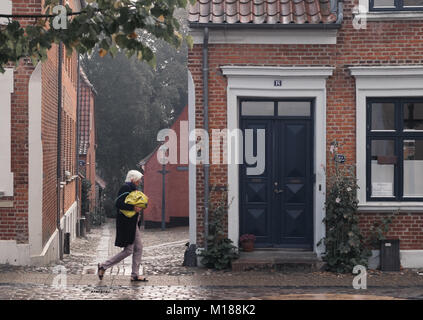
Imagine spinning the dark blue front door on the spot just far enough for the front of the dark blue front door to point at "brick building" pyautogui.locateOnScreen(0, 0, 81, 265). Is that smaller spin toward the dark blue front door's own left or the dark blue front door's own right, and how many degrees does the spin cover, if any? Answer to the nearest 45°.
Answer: approximately 90° to the dark blue front door's own right

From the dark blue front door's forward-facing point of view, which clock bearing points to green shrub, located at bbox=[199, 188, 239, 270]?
The green shrub is roughly at 2 o'clock from the dark blue front door.

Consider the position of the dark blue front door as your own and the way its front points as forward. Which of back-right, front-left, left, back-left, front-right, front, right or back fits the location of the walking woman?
front-right

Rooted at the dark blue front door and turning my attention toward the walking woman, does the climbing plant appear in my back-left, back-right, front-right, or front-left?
back-left

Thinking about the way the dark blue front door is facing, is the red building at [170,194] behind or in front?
behind

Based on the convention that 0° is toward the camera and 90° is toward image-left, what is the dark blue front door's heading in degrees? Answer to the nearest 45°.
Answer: approximately 0°

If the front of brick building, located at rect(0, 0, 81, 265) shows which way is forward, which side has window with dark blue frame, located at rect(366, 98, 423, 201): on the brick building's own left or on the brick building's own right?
on the brick building's own left
